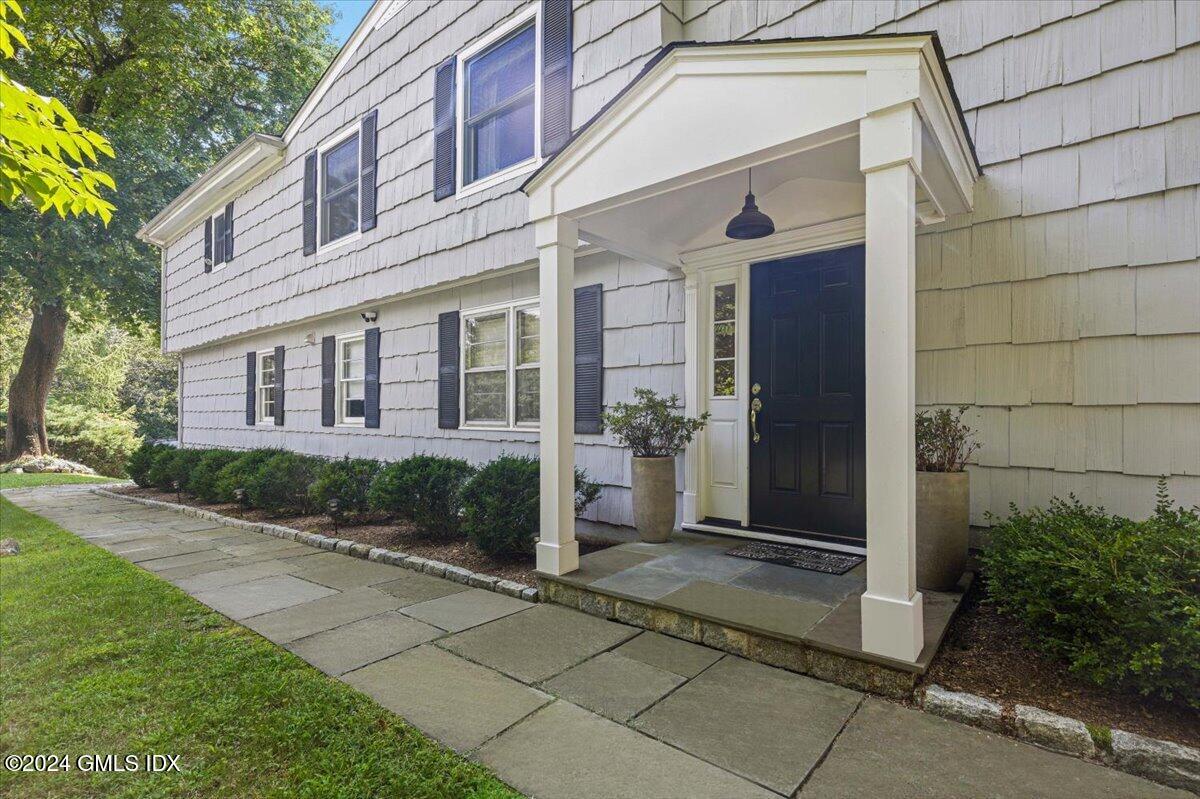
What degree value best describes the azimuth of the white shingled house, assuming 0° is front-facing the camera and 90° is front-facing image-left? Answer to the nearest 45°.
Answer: approximately 45°

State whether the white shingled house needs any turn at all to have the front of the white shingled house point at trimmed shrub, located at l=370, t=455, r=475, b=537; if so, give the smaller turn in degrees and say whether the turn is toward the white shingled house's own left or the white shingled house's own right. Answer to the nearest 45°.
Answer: approximately 90° to the white shingled house's own right

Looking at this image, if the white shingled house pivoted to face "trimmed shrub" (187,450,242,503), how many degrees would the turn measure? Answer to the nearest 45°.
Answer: approximately 90° to its right

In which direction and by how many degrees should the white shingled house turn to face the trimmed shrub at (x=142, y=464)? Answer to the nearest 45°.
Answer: approximately 90° to its right
